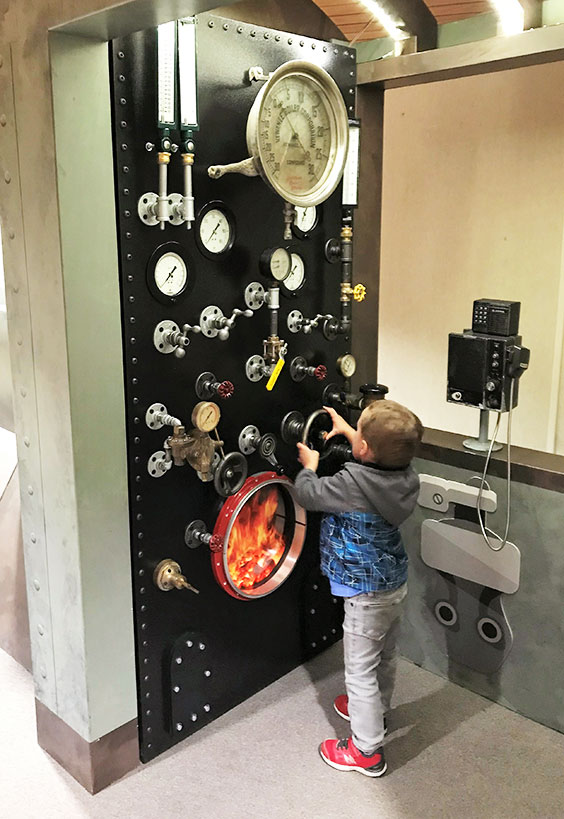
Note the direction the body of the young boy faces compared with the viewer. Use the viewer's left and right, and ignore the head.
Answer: facing away from the viewer and to the left of the viewer

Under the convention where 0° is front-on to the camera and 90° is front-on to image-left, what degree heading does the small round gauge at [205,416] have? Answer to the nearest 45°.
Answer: approximately 315°
